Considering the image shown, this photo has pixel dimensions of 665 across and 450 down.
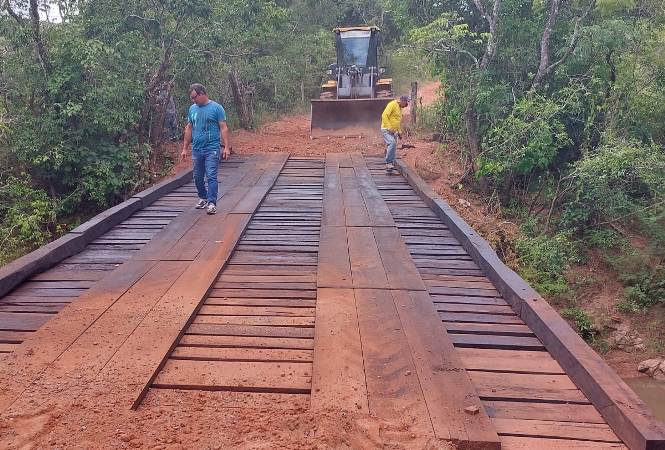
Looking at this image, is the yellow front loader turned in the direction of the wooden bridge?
yes

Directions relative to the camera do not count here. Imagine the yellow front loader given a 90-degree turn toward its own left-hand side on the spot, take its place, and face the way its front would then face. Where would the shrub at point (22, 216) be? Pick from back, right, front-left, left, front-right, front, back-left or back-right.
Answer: back-right

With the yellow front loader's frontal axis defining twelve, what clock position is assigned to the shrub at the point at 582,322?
The shrub is roughly at 11 o'clock from the yellow front loader.

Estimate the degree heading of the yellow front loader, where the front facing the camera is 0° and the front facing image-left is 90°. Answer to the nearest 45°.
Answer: approximately 0°

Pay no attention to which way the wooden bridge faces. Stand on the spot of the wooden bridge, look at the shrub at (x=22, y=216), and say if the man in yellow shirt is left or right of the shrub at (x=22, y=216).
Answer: right

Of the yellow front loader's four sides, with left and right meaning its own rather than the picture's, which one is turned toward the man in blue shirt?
front

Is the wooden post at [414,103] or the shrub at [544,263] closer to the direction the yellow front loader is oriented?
the shrub

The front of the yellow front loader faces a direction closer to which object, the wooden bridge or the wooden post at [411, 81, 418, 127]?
the wooden bridge

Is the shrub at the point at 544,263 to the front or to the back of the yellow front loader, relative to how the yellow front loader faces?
to the front

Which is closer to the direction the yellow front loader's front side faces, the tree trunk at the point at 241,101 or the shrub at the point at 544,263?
the shrub

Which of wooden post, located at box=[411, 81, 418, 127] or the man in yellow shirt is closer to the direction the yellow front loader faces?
the man in yellow shirt

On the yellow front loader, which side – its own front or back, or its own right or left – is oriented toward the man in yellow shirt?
front

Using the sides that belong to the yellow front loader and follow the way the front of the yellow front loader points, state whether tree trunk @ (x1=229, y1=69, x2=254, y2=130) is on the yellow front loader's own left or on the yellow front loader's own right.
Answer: on the yellow front loader's own right

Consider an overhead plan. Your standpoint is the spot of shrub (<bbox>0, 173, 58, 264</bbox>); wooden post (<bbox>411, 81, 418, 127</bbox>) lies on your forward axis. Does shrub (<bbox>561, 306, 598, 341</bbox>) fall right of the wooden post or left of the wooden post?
right
